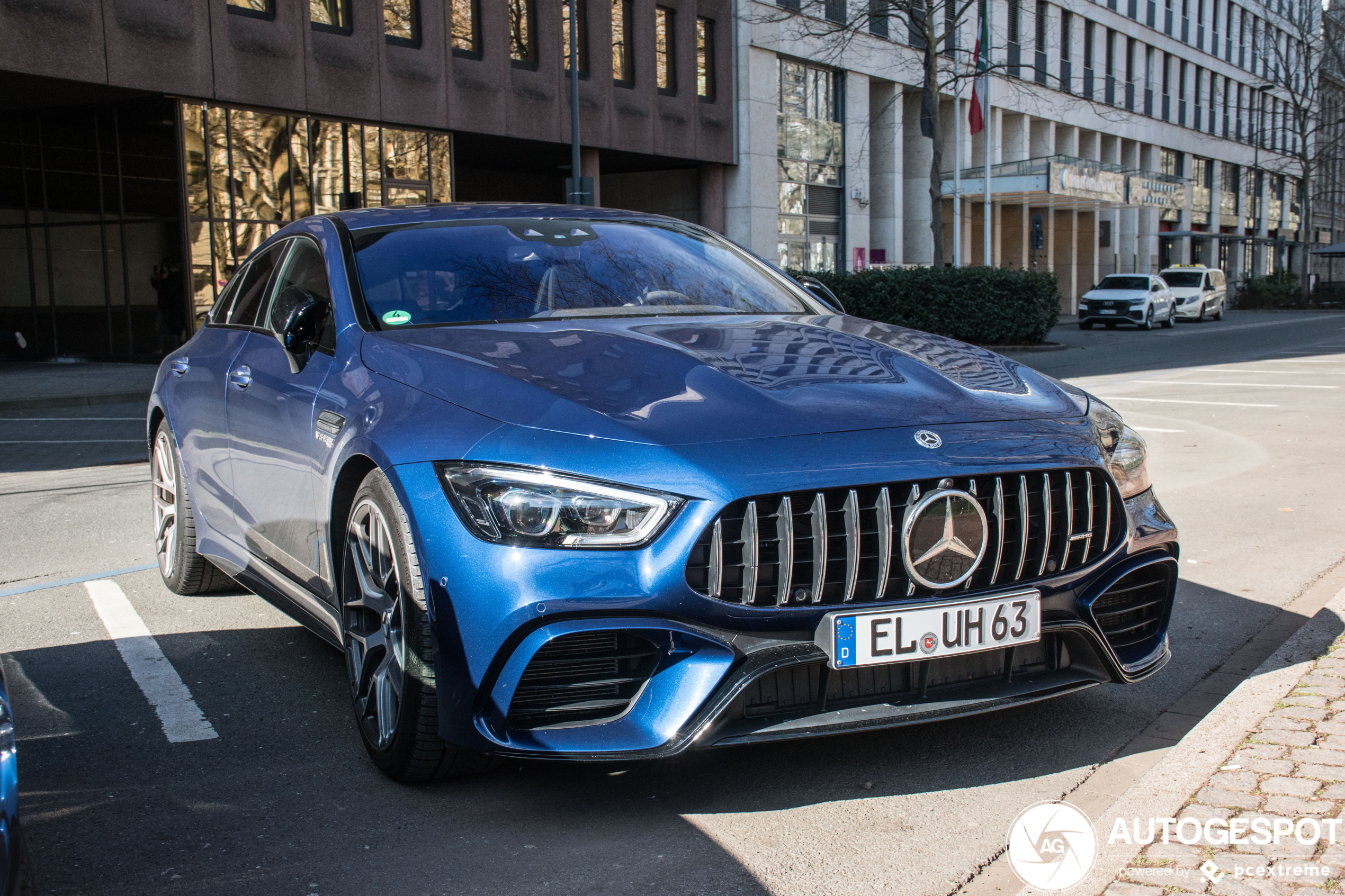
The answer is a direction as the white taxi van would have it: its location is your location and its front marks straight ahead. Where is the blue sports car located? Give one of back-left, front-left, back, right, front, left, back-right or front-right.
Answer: front-left

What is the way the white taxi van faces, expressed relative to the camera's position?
facing the viewer and to the left of the viewer

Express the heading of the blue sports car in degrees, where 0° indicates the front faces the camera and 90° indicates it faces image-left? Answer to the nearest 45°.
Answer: approximately 315°

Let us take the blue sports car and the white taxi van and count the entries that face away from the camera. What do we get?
0

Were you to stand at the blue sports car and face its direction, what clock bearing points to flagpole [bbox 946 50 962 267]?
The flagpole is roughly at 8 o'clock from the blue sports car.

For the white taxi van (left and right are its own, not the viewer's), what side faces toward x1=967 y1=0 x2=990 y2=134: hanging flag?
front

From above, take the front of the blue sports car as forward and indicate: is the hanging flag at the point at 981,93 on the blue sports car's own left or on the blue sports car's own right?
on the blue sports car's own left

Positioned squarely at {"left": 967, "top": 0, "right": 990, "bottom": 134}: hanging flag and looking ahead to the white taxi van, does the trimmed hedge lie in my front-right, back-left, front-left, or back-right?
back-right

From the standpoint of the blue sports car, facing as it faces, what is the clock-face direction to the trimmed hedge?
The trimmed hedge is roughly at 8 o'clock from the blue sports car.
